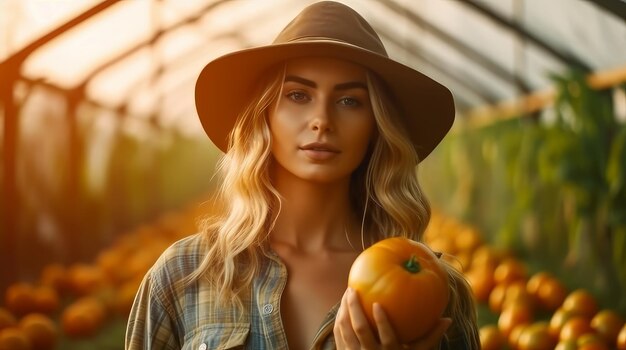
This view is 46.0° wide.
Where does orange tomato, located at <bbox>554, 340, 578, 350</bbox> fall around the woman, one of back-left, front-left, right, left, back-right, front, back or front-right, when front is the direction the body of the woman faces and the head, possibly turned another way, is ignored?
back-left

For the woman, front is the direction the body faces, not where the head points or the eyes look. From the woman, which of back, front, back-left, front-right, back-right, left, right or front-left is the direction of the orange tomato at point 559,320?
back-left

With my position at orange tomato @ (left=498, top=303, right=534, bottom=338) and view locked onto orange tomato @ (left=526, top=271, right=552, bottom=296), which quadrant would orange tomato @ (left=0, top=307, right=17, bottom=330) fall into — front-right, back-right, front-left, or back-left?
back-left

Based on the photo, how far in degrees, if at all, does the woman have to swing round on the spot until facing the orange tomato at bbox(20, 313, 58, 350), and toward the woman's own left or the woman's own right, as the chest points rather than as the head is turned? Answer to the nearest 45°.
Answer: approximately 135° to the woman's own right

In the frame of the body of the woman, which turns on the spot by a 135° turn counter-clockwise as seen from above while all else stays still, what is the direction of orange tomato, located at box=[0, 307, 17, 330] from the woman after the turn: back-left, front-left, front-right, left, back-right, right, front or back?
left

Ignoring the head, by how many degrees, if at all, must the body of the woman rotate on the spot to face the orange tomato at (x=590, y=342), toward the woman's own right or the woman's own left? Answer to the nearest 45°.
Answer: approximately 135° to the woman's own left

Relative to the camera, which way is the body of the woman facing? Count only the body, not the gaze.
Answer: toward the camera

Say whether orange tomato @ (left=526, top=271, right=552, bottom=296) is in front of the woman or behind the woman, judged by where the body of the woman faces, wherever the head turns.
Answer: behind

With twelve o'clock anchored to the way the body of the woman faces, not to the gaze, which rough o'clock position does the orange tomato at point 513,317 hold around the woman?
The orange tomato is roughly at 7 o'clock from the woman.

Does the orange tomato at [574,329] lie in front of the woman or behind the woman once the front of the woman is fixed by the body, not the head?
behind

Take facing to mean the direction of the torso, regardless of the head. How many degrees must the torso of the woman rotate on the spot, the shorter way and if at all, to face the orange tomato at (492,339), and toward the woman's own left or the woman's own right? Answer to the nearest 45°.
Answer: approximately 135° to the woman's own left

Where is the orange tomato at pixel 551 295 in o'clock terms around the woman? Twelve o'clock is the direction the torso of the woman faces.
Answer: The orange tomato is roughly at 7 o'clock from the woman.

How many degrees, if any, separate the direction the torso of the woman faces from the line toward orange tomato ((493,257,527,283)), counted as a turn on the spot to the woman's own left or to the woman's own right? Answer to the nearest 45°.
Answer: approximately 135° to the woman's own left

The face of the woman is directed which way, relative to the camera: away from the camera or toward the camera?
toward the camera

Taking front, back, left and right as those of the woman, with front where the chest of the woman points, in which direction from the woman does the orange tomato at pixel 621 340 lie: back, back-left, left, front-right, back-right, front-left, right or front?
back-left
